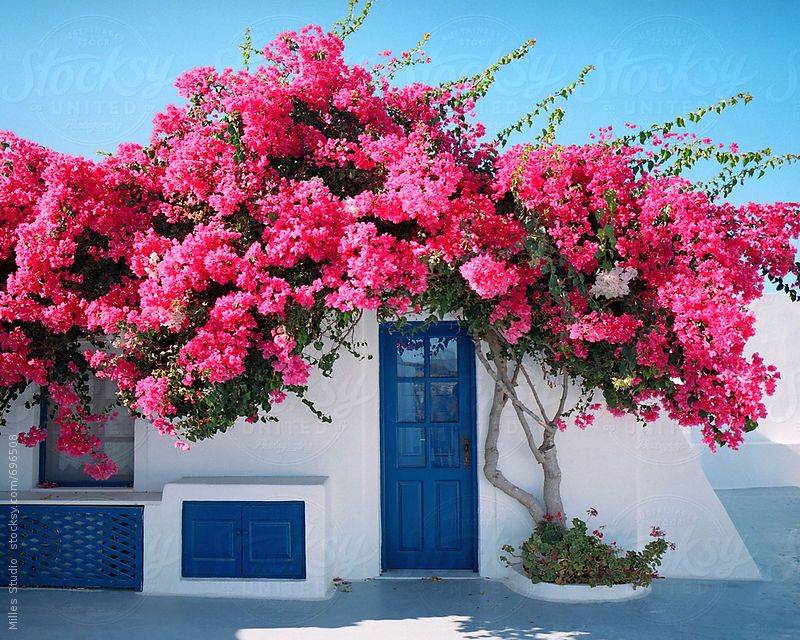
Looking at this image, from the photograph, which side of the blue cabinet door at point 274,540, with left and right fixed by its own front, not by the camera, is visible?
front

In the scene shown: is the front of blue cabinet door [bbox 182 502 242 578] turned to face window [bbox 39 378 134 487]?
no

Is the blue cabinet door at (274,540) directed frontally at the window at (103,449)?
no

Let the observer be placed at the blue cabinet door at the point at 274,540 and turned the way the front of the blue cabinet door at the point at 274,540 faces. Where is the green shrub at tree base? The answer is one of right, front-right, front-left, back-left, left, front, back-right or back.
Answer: left

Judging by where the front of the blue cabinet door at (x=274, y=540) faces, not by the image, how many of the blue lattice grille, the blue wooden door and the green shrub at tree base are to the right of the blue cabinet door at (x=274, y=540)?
1

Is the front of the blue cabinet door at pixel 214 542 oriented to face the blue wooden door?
no

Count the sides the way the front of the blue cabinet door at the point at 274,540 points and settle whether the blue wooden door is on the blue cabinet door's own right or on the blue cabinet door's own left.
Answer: on the blue cabinet door's own left

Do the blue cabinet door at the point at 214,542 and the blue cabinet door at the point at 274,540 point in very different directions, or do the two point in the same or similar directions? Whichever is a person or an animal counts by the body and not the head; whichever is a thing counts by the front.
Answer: same or similar directions

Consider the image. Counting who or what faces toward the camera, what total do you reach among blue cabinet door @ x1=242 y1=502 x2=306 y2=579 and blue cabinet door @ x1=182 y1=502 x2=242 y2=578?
2

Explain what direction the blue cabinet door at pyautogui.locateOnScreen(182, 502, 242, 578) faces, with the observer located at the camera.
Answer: facing the viewer

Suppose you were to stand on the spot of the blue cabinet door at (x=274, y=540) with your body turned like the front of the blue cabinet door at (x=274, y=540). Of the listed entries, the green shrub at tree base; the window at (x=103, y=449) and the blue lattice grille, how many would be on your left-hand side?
1
